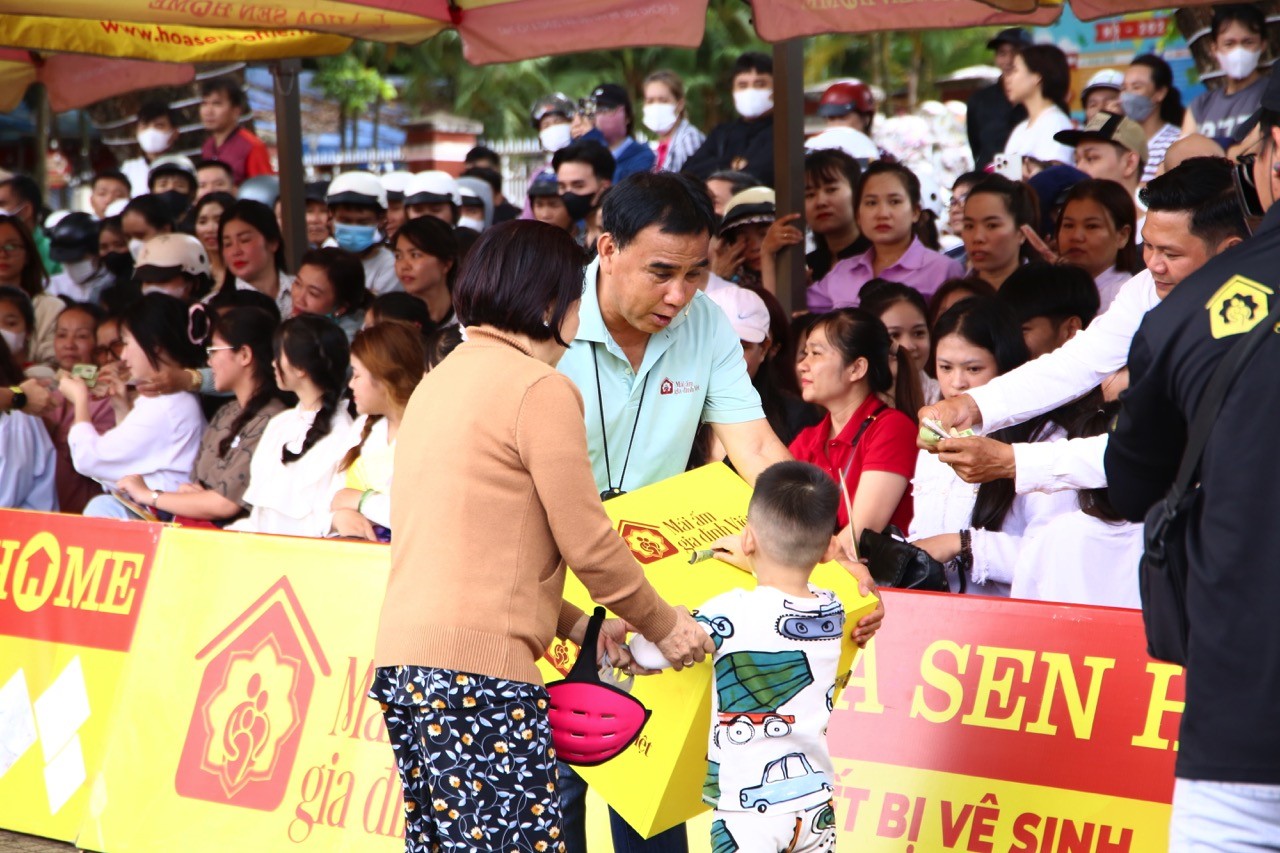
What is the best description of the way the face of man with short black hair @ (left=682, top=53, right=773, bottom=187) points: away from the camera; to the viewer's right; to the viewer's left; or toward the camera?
toward the camera

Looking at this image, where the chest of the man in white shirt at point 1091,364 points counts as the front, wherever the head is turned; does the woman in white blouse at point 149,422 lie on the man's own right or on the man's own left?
on the man's own right

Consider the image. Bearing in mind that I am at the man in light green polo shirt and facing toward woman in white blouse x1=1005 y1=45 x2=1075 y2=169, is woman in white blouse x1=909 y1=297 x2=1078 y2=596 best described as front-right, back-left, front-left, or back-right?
front-right

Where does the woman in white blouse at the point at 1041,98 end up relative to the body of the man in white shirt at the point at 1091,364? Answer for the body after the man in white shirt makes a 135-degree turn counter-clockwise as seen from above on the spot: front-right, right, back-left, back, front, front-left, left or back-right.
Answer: left

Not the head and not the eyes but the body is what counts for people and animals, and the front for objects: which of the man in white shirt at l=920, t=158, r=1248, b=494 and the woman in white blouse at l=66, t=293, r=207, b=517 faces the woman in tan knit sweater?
the man in white shirt

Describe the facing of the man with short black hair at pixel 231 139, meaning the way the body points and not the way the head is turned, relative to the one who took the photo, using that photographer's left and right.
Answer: facing the viewer and to the left of the viewer

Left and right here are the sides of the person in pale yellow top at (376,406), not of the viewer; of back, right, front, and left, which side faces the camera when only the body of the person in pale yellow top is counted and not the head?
left

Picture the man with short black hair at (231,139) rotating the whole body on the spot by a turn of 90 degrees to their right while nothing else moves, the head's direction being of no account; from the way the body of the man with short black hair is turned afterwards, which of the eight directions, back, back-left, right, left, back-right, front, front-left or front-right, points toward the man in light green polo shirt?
back-left

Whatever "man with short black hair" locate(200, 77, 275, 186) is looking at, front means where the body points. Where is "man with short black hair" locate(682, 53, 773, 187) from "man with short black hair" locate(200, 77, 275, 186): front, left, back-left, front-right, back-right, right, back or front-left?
left

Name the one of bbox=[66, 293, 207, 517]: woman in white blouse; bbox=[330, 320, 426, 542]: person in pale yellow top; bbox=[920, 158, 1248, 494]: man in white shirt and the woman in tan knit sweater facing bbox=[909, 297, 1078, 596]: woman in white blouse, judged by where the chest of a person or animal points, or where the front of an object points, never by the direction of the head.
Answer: the woman in tan knit sweater

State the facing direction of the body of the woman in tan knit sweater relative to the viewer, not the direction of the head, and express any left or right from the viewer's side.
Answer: facing away from the viewer and to the right of the viewer

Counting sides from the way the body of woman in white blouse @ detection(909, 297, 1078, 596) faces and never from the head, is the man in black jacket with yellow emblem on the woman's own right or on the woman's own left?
on the woman's own left

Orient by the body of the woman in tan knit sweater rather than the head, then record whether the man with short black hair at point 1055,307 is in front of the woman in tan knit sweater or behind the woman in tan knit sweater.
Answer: in front
